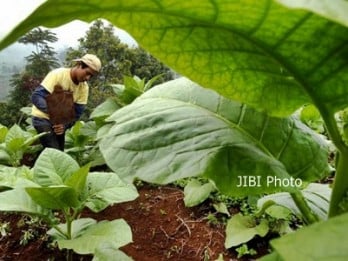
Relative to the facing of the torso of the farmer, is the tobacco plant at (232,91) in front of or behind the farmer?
in front

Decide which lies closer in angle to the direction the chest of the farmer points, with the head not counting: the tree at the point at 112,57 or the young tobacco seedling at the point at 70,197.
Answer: the young tobacco seedling

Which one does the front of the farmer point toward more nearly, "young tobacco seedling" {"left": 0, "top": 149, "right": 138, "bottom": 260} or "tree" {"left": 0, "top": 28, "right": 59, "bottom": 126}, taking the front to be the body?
the young tobacco seedling

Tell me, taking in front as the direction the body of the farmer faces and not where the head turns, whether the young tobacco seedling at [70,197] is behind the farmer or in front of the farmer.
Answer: in front

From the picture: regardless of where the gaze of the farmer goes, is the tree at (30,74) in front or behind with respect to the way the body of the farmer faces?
behind

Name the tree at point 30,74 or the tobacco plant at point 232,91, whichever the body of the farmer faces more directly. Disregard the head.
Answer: the tobacco plant

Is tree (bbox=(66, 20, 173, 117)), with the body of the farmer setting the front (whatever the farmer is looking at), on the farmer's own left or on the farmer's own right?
on the farmer's own left
